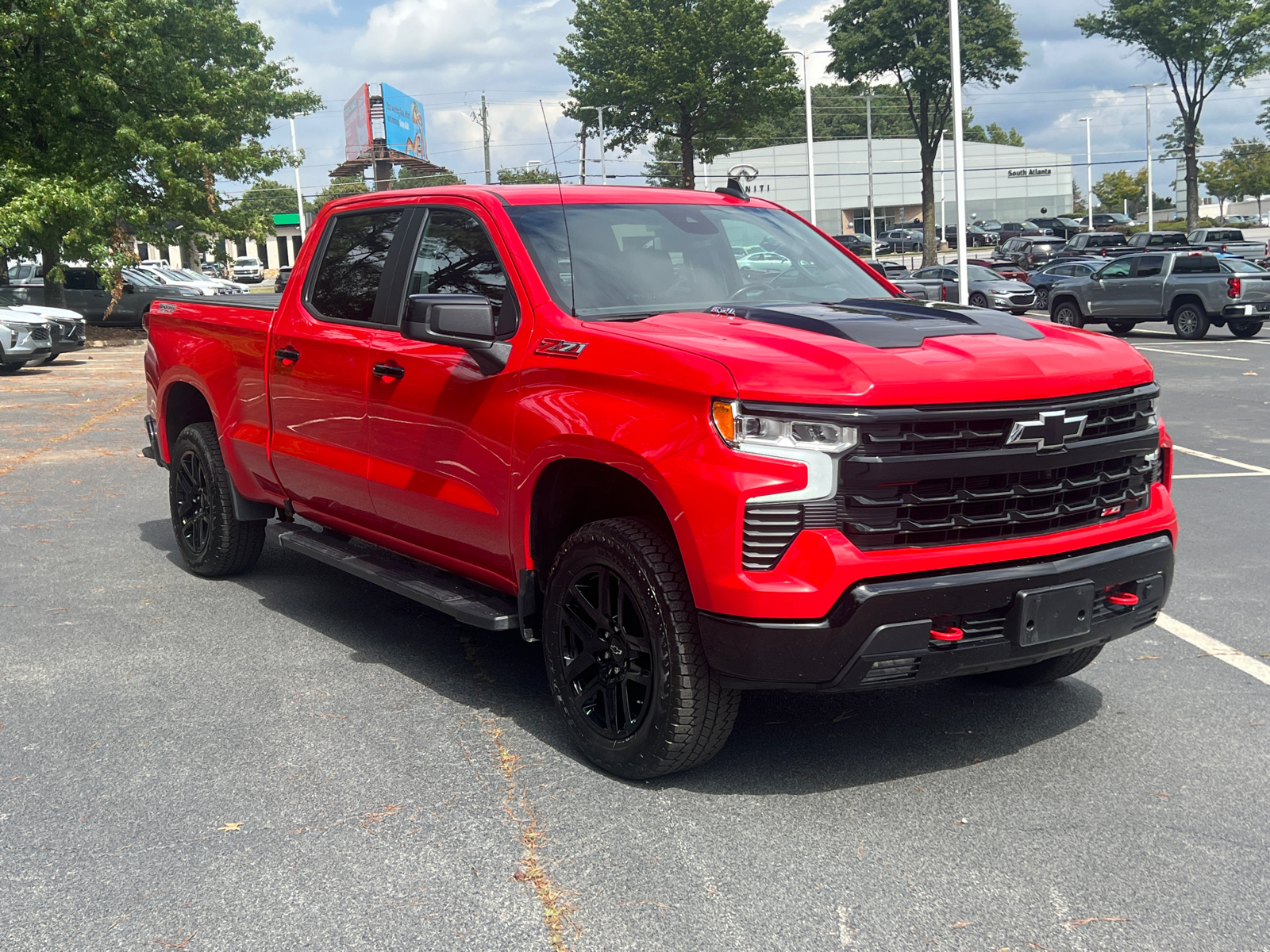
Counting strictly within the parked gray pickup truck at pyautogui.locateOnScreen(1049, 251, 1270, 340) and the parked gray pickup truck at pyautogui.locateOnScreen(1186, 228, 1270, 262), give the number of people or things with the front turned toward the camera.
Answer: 0

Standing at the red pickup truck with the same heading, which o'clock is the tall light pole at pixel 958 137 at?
The tall light pole is roughly at 8 o'clock from the red pickup truck.

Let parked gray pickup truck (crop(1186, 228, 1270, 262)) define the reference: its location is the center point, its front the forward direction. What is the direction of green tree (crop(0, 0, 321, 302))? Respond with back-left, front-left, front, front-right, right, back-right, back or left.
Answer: left

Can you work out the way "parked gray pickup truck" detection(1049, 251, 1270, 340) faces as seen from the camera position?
facing away from the viewer and to the left of the viewer

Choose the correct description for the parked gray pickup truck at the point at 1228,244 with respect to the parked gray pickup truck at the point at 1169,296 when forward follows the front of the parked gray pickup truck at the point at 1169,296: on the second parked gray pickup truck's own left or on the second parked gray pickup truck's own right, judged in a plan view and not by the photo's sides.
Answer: on the second parked gray pickup truck's own right

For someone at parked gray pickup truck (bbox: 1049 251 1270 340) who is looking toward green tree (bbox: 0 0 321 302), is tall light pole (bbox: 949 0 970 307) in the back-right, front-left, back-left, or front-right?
front-right

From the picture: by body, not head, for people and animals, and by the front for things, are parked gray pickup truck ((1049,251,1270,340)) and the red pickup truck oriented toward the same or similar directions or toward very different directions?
very different directions

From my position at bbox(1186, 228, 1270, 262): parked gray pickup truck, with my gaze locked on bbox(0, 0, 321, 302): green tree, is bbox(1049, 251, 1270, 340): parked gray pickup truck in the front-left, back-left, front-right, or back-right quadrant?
front-left

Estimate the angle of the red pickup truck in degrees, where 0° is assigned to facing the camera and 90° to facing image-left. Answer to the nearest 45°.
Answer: approximately 315°

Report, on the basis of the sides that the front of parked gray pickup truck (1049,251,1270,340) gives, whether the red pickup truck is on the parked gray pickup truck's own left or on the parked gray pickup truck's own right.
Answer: on the parked gray pickup truck's own left

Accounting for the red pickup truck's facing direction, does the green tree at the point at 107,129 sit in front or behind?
behind

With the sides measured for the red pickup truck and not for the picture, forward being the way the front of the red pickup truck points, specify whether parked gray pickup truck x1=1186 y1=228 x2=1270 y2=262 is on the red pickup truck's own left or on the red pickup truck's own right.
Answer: on the red pickup truck's own left
